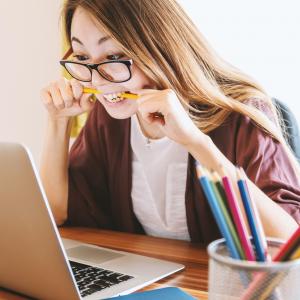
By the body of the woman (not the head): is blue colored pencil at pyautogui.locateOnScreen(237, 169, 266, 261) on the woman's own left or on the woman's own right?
on the woman's own left

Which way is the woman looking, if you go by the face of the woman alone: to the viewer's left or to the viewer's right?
to the viewer's left

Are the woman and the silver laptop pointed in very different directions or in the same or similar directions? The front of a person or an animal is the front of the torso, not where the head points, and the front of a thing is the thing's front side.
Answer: very different directions

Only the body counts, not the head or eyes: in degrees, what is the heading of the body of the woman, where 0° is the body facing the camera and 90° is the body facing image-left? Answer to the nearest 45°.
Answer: approximately 45°

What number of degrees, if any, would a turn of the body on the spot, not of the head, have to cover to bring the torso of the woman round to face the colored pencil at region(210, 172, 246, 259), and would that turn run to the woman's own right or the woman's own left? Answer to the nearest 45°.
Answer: approximately 45° to the woman's own left

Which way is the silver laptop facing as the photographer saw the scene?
facing away from the viewer and to the right of the viewer
